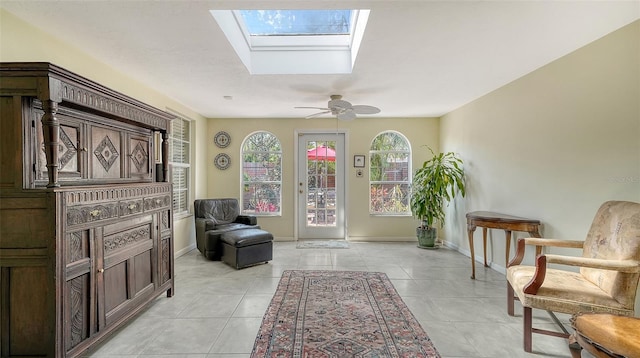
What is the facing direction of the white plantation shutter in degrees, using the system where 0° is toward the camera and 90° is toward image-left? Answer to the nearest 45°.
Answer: approximately 315°

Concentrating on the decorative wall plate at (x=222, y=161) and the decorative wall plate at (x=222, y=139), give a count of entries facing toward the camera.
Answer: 2

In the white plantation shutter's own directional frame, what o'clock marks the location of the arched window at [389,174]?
The arched window is roughly at 11 o'clock from the white plantation shutter.

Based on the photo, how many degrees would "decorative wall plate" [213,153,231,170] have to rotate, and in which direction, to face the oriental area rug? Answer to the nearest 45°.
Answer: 0° — it already faces it

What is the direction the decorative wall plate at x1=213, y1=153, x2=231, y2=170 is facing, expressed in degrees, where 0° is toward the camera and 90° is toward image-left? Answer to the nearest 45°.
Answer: approximately 0°
